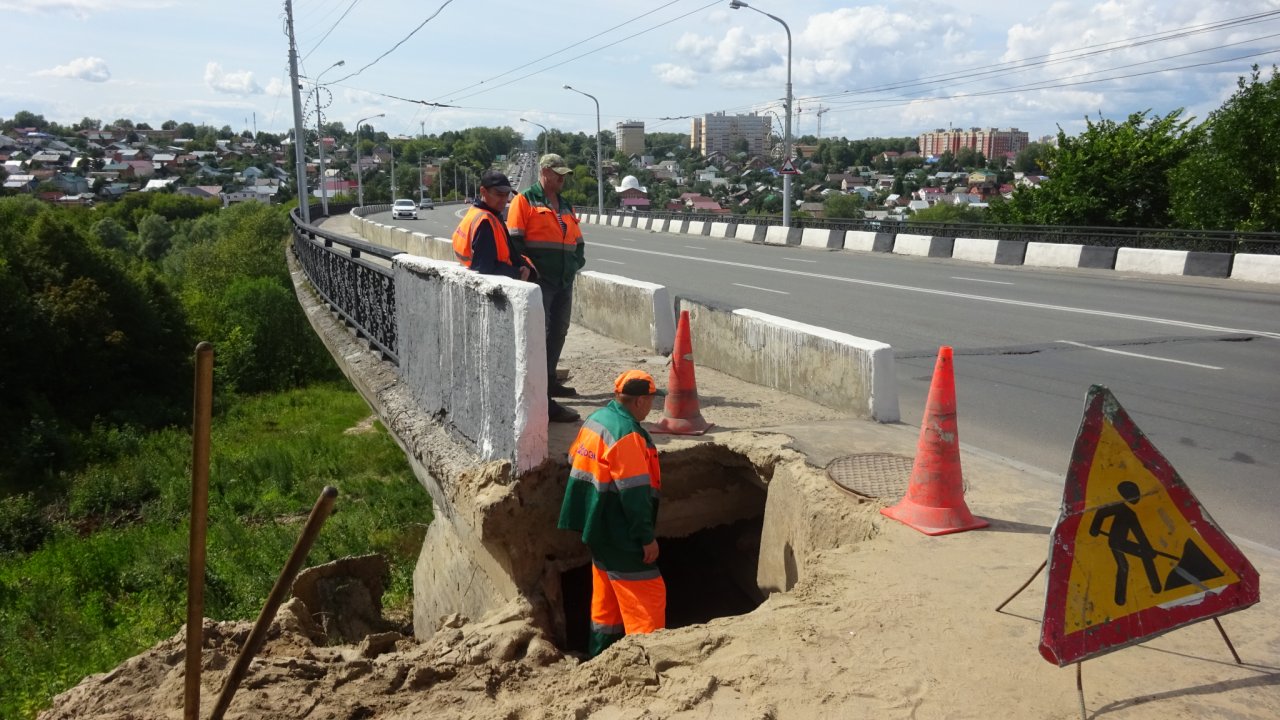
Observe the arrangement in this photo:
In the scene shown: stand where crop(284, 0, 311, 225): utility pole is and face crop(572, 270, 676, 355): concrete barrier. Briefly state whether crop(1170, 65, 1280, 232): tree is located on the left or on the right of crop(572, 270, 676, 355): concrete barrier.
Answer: left

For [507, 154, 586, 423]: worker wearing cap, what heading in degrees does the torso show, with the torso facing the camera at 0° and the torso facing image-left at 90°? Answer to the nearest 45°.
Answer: approximately 315°

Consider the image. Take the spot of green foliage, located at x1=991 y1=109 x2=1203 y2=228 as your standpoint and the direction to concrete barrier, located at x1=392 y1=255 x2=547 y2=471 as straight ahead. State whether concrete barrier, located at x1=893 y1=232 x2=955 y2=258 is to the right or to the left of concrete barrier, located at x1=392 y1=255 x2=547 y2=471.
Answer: right

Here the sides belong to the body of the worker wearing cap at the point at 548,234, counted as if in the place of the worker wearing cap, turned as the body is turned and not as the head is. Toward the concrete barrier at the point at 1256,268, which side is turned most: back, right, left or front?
left

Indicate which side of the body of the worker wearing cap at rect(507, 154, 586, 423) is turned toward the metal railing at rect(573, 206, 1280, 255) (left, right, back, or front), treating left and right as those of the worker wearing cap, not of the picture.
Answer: left

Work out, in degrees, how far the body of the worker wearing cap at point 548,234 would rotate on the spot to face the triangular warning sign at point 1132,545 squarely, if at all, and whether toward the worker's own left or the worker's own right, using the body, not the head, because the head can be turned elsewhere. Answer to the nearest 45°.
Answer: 0° — they already face it
